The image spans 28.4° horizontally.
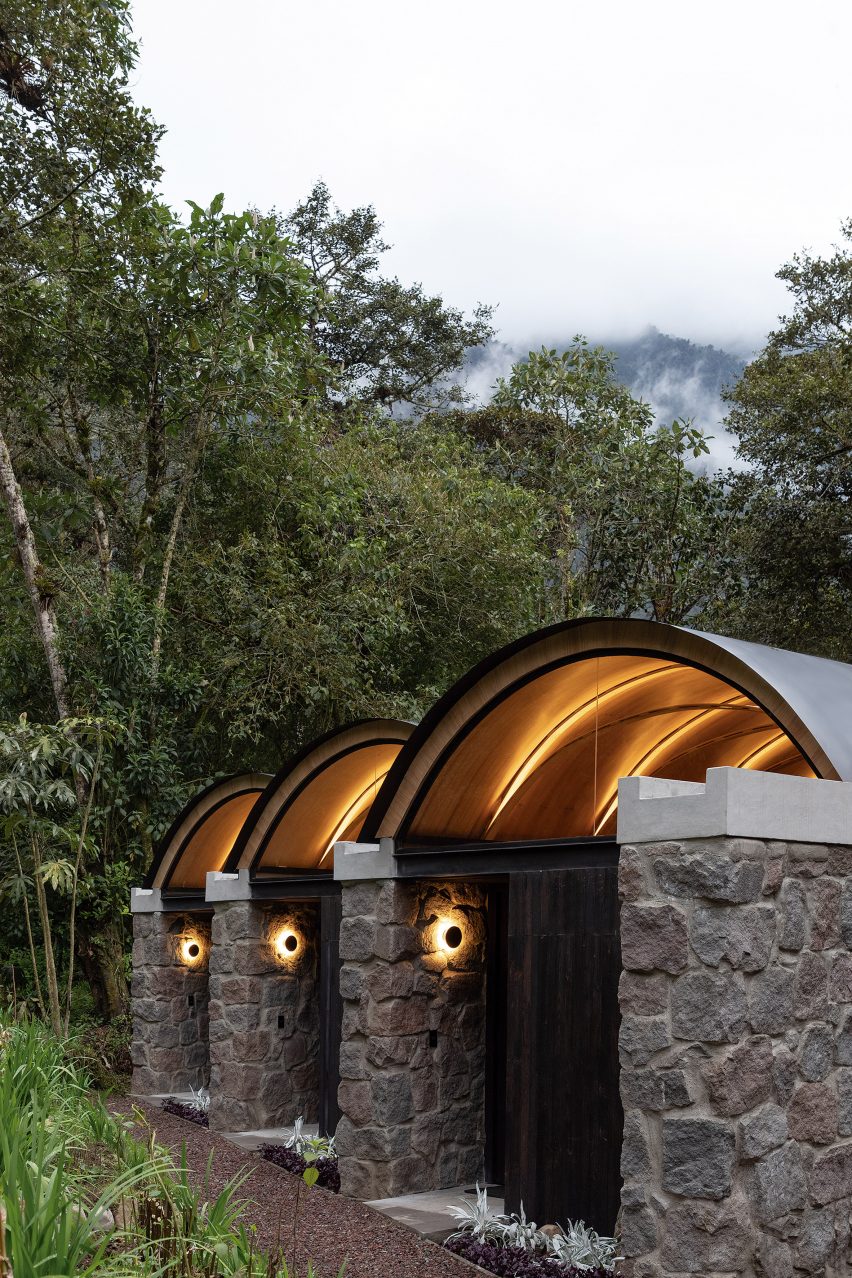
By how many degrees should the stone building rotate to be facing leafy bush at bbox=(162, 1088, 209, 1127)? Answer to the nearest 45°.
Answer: approximately 90° to its right

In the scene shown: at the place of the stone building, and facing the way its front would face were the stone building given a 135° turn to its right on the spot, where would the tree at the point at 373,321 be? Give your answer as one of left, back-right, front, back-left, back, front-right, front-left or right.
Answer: front

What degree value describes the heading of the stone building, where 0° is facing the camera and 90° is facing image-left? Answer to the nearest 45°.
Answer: approximately 45°

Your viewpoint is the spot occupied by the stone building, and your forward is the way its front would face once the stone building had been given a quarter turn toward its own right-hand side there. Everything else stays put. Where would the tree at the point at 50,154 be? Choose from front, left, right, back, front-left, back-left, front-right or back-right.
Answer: front

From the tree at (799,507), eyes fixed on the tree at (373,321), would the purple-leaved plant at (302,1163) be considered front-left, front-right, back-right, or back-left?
back-left

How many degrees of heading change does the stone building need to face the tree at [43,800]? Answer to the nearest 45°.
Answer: approximately 90° to its right

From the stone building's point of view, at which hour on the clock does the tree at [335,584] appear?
The tree is roughly at 4 o'clock from the stone building.

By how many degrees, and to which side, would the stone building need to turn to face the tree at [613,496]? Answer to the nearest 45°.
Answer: approximately 135° to its right

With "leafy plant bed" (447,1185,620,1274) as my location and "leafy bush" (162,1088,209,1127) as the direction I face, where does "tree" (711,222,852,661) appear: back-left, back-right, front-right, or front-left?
front-right
